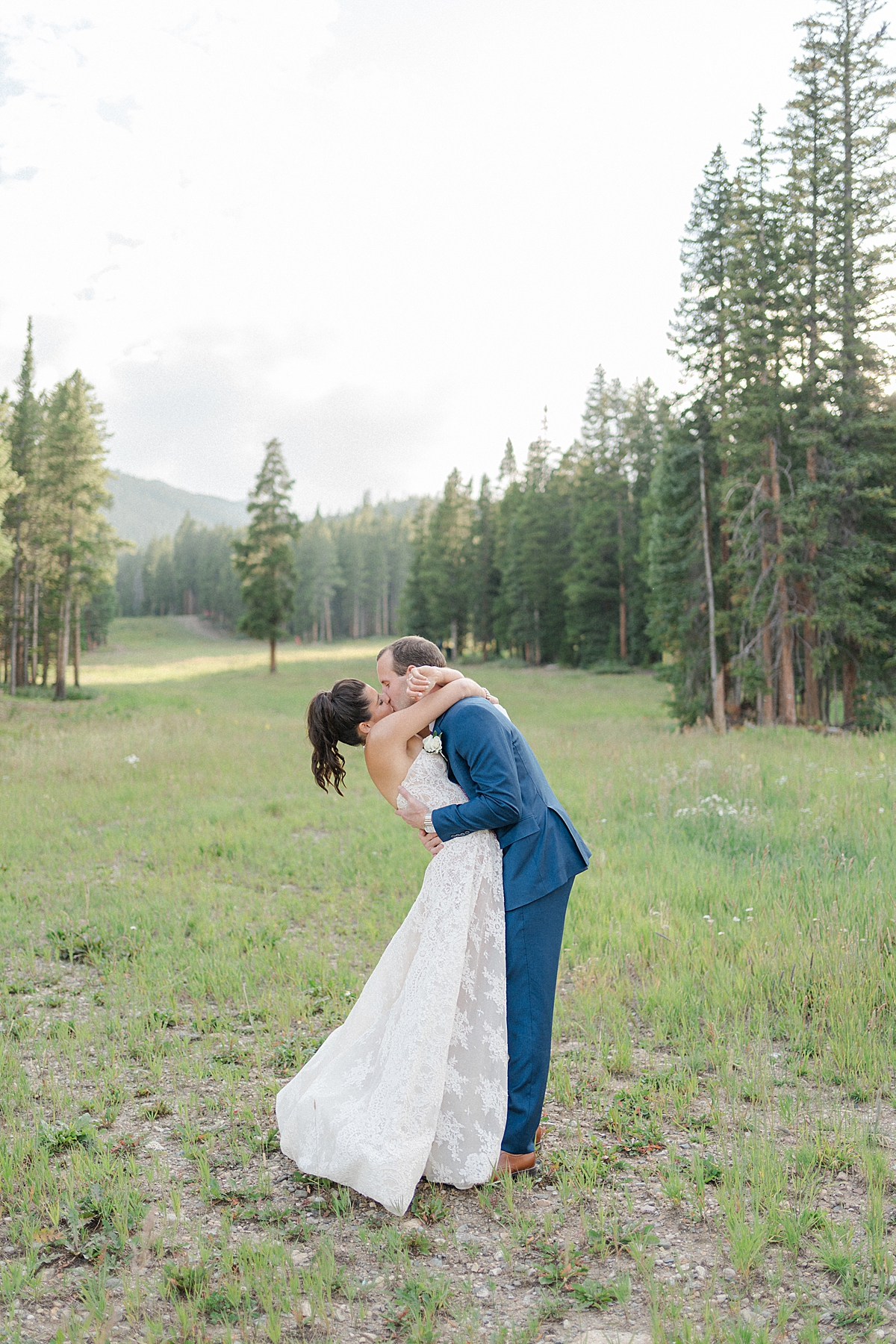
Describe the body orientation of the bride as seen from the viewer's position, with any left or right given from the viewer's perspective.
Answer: facing to the right of the viewer

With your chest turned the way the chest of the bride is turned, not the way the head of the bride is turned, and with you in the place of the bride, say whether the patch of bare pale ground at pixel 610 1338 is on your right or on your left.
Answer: on your right

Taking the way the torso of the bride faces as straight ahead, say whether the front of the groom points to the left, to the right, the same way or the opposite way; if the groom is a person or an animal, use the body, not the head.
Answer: the opposite way

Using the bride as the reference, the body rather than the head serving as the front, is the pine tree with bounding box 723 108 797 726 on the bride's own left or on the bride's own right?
on the bride's own left

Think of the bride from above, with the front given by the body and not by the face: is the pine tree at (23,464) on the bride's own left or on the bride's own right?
on the bride's own left

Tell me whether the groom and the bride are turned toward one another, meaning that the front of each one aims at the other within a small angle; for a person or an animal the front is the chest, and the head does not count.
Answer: yes

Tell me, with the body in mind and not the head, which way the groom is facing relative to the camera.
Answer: to the viewer's left

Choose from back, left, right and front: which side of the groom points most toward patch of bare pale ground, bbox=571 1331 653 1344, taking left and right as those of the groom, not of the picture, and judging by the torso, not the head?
left

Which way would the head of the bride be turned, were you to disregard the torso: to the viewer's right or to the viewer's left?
to the viewer's right

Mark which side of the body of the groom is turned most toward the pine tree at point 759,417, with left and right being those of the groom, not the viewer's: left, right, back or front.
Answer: right
